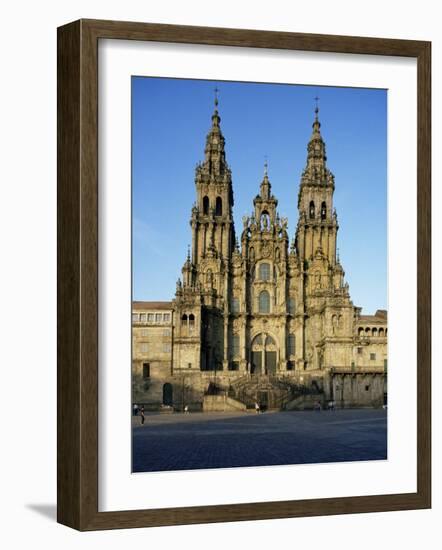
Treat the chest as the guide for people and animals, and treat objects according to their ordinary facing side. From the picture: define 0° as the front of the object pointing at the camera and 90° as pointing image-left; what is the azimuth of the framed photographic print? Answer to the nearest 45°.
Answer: approximately 315°
